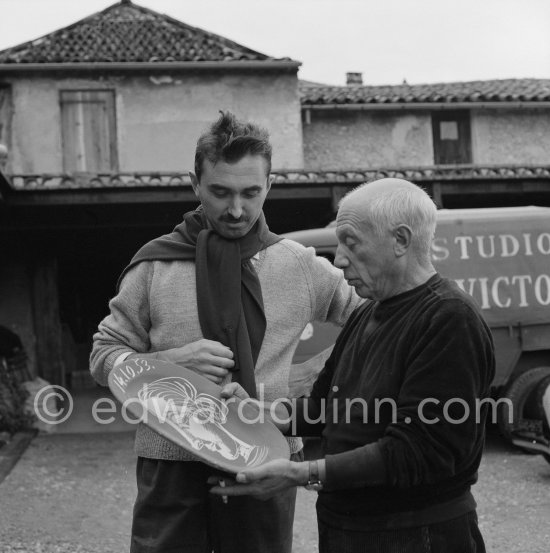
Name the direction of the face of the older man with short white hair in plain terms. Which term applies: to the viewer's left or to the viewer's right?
to the viewer's left

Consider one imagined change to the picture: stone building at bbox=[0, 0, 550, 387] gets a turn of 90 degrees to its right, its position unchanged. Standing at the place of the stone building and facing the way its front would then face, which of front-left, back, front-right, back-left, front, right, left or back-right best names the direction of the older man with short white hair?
left

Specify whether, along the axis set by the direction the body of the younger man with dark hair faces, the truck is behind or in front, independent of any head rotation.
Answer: behind

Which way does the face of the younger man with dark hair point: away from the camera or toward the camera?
toward the camera

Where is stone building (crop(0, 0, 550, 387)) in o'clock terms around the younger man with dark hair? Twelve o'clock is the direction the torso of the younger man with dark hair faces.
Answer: The stone building is roughly at 6 o'clock from the younger man with dark hair.

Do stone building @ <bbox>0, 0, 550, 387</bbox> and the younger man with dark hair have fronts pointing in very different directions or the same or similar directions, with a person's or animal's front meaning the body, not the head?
same or similar directions

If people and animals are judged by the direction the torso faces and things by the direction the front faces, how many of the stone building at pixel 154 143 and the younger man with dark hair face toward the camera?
2

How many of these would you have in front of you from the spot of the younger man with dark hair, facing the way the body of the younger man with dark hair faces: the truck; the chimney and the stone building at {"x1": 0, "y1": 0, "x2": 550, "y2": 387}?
0

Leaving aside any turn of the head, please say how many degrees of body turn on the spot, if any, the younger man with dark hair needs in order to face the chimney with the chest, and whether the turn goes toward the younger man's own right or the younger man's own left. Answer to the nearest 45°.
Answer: approximately 180°

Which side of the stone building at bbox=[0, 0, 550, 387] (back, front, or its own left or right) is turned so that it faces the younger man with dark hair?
front

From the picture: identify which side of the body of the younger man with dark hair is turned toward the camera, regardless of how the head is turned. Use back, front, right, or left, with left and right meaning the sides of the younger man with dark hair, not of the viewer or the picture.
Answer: front
